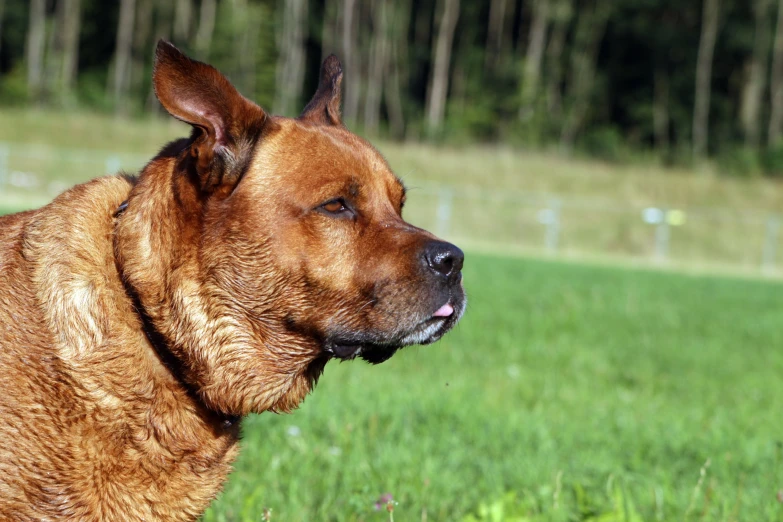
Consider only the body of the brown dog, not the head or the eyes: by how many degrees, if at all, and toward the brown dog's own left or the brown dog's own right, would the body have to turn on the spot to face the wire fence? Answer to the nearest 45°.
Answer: approximately 90° to the brown dog's own left

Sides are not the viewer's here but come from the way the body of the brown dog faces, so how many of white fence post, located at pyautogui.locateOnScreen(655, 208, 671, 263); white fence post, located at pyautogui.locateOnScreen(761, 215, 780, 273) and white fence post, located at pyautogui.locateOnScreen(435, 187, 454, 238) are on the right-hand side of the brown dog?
0

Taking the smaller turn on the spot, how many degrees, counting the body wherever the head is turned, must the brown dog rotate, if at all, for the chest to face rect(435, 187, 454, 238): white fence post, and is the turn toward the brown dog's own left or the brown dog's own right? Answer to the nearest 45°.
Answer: approximately 90° to the brown dog's own left

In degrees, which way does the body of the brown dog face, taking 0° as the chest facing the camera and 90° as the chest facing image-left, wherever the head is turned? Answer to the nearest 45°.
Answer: approximately 270°

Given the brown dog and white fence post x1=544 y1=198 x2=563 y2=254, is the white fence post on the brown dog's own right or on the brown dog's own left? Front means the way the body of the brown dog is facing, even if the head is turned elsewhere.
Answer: on the brown dog's own left

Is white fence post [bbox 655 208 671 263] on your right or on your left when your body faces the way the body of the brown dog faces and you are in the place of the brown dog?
on your left
